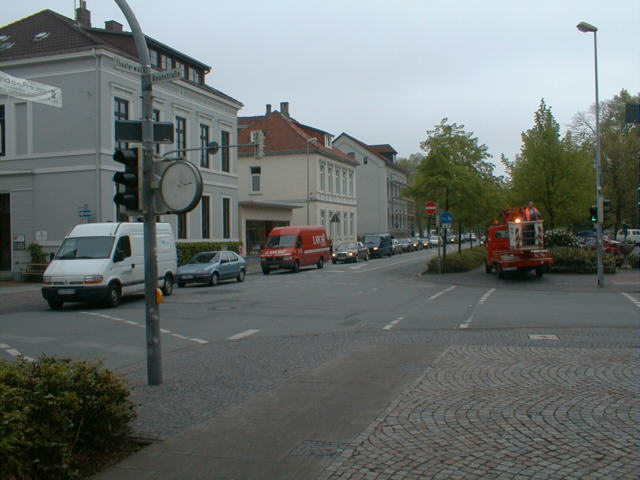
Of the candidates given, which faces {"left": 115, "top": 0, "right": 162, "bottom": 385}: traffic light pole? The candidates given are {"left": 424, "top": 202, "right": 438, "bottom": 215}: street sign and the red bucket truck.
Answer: the street sign

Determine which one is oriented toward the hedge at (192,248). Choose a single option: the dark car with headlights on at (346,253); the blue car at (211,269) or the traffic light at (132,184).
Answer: the dark car with headlights on

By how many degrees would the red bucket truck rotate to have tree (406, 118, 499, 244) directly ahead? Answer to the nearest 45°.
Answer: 0° — it already faces it

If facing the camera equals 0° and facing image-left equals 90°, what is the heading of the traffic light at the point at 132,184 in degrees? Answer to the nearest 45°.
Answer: approximately 90°

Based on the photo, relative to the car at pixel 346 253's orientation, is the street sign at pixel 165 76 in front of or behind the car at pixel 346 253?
in front

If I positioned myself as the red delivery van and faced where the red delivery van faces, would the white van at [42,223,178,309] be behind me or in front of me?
in front

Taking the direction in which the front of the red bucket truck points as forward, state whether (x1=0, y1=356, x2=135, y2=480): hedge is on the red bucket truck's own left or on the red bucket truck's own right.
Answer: on the red bucket truck's own left

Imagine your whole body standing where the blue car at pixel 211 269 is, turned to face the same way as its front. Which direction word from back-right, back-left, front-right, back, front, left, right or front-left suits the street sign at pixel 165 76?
front-left

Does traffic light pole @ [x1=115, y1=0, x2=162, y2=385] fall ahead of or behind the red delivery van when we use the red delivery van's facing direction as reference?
ahead

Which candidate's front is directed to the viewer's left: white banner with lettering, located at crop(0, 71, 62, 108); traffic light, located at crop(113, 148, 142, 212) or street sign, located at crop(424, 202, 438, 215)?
the traffic light
